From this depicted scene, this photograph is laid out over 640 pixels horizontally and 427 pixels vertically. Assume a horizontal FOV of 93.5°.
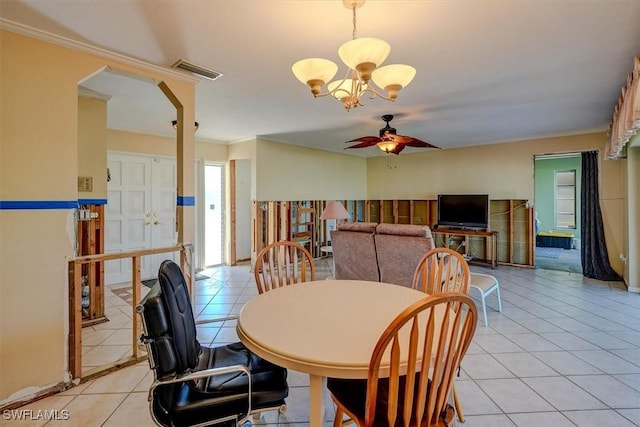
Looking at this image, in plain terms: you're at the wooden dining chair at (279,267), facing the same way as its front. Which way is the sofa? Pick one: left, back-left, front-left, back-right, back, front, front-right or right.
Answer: left

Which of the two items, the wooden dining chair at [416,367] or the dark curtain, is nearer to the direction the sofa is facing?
the dark curtain

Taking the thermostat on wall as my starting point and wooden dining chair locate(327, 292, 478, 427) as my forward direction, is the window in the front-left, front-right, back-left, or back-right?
front-left

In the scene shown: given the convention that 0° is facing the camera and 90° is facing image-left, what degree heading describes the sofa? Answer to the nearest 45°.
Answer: approximately 180°

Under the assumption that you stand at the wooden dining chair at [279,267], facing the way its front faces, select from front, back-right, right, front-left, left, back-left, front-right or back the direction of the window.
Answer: left

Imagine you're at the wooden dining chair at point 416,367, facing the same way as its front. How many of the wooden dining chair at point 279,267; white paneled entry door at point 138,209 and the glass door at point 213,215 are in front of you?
3

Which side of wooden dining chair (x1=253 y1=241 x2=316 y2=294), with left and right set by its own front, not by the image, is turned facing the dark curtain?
left

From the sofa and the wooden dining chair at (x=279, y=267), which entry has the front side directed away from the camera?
the sofa

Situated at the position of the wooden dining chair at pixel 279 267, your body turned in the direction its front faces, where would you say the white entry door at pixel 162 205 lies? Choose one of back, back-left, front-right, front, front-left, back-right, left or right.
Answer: back

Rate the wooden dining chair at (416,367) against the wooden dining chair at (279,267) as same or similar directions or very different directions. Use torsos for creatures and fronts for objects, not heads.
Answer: very different directions

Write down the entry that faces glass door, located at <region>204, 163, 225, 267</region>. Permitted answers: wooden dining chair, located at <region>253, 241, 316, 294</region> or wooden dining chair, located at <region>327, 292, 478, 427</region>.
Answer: wooden dining chair, located at <region>327, 292, 478, 427</region>

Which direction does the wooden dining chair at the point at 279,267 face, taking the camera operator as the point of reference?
facing the viewer and to the right of the viewer

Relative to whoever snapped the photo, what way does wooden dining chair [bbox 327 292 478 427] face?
facing away from the viewer and to the left of the viewer

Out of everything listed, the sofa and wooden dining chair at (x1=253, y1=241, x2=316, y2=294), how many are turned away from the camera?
1

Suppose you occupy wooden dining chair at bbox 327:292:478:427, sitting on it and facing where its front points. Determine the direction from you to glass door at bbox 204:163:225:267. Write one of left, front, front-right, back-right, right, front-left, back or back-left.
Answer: front

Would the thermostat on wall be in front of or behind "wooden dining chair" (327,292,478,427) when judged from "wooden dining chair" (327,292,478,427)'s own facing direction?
in front

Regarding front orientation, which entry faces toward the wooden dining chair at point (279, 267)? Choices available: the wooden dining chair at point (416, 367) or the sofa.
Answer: the wooden dining chair at point (416, 367)

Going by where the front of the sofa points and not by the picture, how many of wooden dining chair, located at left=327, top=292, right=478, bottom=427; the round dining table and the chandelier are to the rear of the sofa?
3

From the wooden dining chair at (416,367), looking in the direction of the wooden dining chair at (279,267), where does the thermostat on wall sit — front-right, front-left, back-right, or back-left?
front-left
